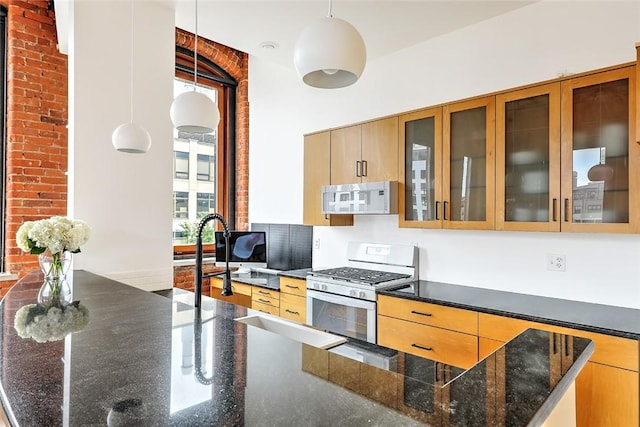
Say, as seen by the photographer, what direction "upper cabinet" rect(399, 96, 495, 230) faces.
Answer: facing the viewer and to the left of the viewer

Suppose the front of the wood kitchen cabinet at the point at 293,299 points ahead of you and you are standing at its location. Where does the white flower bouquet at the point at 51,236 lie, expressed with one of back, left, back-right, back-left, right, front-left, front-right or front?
front

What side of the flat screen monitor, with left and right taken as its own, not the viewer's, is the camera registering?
front

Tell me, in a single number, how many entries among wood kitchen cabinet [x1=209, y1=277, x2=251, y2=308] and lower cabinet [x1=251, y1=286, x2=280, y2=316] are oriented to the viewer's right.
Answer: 0

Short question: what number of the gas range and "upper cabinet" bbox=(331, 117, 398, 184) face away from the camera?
0

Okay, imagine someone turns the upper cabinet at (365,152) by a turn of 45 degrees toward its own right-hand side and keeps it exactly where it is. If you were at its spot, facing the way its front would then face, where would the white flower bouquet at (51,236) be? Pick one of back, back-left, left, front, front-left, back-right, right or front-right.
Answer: front-left

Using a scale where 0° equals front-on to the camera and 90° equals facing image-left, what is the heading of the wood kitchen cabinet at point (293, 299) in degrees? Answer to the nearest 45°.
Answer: approximately 45°

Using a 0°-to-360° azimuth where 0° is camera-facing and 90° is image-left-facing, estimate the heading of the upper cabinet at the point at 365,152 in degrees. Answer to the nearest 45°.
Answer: approximately 45°
